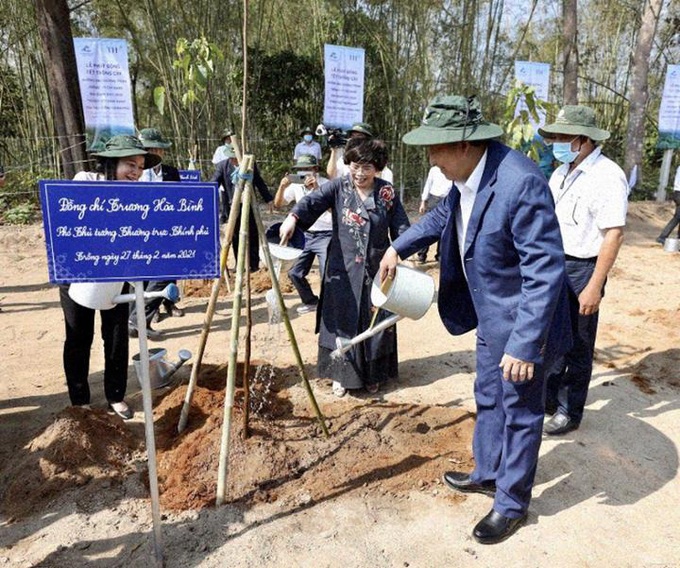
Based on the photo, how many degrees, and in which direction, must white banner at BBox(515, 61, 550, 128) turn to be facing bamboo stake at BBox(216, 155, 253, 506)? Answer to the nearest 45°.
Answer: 0° — it already faces it

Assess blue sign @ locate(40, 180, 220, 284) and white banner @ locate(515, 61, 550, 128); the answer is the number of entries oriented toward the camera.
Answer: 2

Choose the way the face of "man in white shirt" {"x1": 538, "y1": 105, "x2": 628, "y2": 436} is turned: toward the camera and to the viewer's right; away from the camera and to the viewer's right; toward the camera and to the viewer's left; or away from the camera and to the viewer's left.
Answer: toward the camera and to the viewer's left

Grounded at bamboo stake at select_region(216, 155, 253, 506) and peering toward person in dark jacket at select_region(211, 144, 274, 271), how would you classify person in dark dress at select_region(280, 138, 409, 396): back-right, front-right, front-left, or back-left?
front-right

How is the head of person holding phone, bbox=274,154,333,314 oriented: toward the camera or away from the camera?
toward the camera

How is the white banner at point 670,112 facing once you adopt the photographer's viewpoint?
facing the viewer

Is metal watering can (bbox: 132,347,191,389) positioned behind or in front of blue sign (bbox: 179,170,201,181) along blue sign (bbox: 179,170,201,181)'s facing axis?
in front

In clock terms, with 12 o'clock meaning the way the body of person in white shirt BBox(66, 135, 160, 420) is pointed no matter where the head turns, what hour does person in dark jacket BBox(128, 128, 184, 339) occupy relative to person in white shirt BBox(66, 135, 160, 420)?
person in dark jacket BBox(128, 128, 184, 339) is roughly at 8 o'clock from person in white shirt BBox(66, 135, 160, 420).

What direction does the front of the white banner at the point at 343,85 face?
toward the camera

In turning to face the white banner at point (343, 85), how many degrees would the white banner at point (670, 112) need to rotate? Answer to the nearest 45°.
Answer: approximately 45° to its right

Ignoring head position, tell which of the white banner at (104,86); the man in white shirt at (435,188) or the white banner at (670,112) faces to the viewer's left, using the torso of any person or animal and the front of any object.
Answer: the man in white shirt

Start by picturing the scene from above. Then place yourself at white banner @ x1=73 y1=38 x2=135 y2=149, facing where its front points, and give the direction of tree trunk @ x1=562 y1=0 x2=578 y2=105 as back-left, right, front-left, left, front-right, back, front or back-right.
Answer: left

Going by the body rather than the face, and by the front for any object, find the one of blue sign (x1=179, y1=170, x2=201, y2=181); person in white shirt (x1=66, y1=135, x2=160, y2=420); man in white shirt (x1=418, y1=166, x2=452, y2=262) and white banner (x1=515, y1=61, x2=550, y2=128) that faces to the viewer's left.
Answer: the man in white shirt
